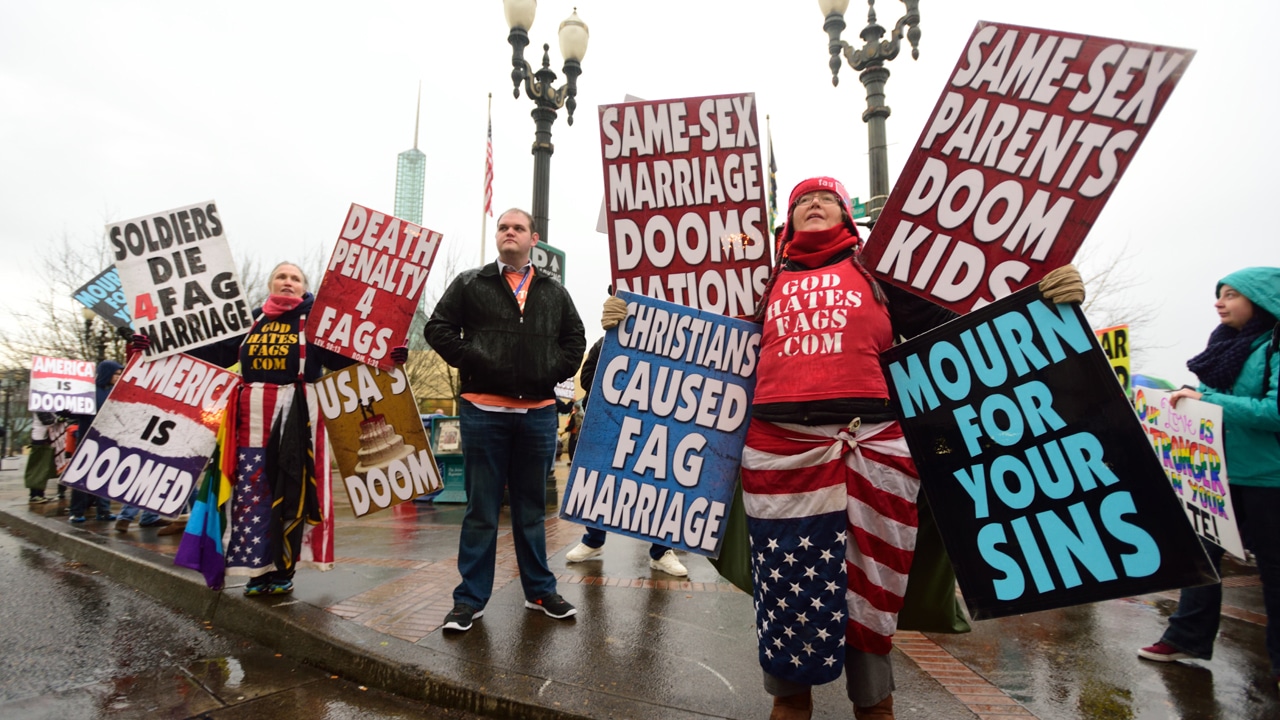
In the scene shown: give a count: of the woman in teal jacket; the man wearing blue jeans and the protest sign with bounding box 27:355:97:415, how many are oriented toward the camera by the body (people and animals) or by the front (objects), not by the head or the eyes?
2

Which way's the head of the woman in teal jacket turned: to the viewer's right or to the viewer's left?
to the viewer's left

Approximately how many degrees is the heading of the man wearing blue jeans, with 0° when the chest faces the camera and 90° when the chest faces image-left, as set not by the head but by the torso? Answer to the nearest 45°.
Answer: approximately 0°

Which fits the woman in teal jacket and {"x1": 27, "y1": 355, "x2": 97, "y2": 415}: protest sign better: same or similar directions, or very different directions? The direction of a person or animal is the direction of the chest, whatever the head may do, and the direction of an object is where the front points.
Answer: very different directions

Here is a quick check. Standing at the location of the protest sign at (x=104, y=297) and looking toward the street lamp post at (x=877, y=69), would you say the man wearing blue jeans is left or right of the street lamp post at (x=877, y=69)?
right

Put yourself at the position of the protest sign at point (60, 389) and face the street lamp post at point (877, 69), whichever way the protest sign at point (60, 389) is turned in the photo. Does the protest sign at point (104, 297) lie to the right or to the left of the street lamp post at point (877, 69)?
right

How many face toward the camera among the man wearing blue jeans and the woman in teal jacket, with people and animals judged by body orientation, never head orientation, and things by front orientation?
1

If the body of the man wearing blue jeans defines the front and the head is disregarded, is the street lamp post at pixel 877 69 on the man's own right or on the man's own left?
on the man's own left

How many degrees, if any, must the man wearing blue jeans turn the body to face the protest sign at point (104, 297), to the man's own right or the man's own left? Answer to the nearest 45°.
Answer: approximately 135° to the man's own right

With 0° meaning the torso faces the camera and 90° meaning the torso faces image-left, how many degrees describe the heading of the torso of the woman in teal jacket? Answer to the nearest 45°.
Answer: approximately 90°

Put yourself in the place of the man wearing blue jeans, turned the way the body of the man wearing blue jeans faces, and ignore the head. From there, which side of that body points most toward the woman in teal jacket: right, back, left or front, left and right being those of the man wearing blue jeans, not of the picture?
left
